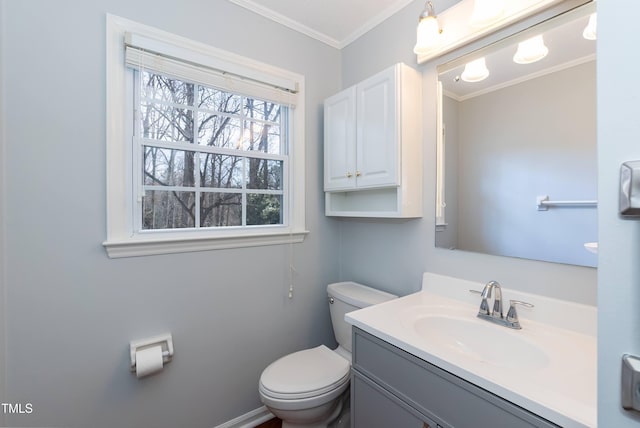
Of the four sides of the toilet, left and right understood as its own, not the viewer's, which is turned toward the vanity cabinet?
left

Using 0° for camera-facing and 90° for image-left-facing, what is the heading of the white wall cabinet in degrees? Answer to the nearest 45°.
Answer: approximately 45°

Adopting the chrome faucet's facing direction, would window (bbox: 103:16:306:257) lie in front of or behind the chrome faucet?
in front

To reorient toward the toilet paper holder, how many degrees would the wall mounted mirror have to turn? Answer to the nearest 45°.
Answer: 0° — it already faces it

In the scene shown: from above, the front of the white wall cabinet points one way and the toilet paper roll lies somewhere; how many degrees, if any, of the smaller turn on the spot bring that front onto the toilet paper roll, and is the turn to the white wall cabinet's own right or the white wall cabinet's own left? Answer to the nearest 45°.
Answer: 0° — it already faces it

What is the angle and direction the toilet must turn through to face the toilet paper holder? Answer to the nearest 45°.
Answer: approximately 45° to its right

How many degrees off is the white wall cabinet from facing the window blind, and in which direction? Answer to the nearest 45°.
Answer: approximately 45° to its right

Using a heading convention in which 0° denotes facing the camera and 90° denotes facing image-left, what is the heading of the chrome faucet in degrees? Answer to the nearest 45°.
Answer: approximately 45°

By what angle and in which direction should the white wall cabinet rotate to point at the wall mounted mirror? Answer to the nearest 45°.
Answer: approximately 90° to its left
